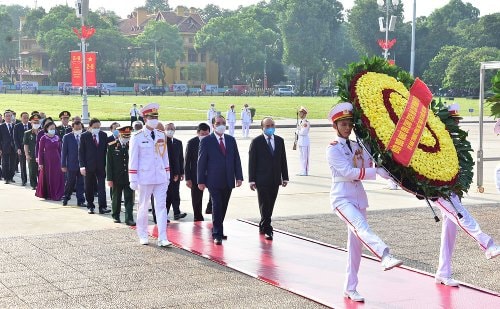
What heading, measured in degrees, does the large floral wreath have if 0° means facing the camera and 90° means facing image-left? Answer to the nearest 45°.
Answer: approximately 315°

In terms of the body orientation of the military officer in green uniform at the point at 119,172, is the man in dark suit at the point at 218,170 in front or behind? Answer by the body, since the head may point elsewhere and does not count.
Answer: in front

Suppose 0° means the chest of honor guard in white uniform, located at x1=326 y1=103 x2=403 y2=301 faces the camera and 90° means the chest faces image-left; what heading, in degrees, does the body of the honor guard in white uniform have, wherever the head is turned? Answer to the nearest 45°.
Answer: approximately 315°

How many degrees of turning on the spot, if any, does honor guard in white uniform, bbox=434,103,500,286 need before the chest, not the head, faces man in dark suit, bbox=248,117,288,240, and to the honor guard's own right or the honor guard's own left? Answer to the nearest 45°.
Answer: approximately 180°

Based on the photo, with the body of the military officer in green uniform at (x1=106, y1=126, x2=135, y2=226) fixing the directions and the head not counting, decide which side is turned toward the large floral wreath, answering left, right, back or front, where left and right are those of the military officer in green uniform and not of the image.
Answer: front

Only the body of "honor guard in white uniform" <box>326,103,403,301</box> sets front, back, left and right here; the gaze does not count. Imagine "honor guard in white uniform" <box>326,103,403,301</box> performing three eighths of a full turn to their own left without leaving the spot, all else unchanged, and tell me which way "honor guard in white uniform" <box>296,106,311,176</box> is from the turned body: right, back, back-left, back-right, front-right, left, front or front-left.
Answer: front

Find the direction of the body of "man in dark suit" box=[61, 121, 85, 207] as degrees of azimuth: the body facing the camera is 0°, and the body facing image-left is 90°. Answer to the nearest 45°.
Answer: approximately 315°

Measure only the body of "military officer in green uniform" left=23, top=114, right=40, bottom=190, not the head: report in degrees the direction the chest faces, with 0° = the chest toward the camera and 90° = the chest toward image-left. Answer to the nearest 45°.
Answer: approximately 315°

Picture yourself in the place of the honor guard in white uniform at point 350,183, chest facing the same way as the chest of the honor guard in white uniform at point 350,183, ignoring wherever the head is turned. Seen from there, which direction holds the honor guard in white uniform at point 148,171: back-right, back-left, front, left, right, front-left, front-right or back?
back

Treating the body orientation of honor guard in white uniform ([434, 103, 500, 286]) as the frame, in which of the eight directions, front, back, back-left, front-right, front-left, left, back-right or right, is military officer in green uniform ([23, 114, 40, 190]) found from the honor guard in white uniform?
back

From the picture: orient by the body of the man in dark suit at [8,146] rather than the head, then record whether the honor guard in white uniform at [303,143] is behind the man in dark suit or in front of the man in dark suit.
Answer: in front

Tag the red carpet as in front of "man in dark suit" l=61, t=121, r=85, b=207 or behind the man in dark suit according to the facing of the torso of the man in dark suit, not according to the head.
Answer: in front

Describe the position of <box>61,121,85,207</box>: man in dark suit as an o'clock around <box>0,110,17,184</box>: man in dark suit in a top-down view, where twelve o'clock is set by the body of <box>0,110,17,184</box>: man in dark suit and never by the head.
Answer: <box>61,121,85,207</box>: man in dark suit is roughly at 1 o'clock from <box>0,110,17,184</box>: man in dark suit.
